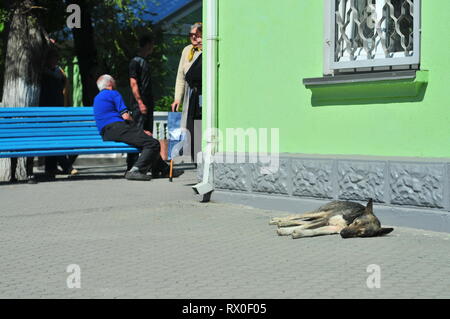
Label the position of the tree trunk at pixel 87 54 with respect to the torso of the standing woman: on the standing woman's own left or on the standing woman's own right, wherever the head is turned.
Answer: on the standing woman's own right

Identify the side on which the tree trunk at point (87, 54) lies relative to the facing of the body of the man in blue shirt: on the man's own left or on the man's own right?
on the man's own left

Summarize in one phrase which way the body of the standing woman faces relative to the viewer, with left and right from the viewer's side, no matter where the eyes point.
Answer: facing the viewer and to the left of the viewer

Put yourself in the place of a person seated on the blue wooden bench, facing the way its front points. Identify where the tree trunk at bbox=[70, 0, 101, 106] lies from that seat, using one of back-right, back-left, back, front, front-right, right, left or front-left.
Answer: back-left

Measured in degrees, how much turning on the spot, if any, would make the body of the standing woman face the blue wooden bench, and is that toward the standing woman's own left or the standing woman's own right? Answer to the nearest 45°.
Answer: approximately 45° to the standing woman's own right

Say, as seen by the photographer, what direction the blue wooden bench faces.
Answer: facing the viewer and to the right of the viewer

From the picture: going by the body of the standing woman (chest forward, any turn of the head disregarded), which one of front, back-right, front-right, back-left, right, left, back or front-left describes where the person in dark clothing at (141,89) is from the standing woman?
right

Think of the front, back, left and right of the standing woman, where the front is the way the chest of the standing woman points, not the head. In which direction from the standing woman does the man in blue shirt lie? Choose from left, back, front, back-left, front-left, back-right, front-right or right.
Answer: front-right

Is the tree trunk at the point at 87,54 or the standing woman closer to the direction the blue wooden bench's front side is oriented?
the standing woman
